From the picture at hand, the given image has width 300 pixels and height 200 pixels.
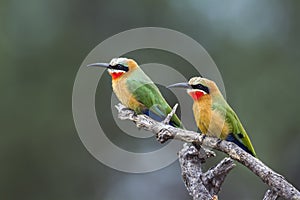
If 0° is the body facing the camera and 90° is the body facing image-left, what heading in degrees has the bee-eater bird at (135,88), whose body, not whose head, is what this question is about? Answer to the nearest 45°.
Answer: approximately 90°

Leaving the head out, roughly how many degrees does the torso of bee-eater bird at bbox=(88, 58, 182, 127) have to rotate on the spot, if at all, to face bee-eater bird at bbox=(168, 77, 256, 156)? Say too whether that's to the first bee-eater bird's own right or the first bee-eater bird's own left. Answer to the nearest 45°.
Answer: approximately 135° to the first bee-eater bird's own left
